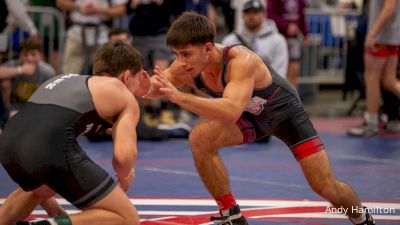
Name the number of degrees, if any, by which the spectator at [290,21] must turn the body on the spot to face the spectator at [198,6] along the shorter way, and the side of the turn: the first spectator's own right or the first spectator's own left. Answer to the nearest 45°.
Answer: approximately 90° to the first spectator's own right

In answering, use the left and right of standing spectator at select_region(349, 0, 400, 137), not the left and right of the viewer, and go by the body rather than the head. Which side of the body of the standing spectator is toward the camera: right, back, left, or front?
left

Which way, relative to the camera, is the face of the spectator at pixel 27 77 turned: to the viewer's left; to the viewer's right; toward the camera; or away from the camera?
toward the camera

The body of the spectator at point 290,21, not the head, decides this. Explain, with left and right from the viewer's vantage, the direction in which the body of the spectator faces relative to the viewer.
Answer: facing the viewer

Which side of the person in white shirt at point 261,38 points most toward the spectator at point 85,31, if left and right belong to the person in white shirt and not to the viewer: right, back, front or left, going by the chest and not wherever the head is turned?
right

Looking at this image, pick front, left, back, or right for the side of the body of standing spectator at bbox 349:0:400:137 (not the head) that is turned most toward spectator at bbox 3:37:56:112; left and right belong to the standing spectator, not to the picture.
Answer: front

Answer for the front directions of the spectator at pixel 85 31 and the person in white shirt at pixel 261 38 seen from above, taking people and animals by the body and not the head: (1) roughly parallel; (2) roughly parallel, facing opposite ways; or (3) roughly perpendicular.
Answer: roughly parallel

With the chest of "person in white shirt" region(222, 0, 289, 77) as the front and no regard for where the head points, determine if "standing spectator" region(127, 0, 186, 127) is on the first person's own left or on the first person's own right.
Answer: on the first person's own right

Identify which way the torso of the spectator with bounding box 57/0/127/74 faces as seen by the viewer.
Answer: toward the camera

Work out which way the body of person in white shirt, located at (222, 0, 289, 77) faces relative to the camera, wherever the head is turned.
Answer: toward the camera

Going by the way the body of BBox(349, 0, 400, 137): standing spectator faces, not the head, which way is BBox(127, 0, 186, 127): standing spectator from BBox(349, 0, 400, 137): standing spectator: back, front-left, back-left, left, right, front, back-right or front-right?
front

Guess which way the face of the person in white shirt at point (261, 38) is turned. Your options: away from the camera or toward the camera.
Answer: toward the camera

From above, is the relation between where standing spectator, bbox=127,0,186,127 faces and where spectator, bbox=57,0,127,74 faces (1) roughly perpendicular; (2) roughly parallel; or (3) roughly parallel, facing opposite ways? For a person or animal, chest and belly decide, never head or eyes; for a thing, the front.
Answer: roughly parallel

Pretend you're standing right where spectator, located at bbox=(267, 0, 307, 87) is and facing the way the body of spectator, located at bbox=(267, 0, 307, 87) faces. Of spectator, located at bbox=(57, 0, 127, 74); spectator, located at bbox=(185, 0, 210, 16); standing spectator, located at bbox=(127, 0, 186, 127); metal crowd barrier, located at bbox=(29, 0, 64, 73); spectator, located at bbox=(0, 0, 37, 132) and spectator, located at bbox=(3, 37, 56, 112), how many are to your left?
0

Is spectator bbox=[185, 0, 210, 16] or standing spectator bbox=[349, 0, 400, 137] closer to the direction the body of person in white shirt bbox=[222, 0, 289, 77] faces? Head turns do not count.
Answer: the standing spectator
